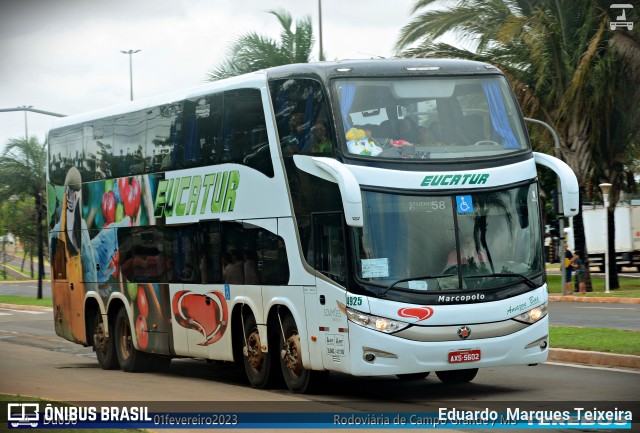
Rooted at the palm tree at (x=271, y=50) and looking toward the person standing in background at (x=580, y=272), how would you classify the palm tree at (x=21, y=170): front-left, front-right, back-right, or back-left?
back-left

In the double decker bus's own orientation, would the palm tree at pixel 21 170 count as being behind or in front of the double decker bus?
behind

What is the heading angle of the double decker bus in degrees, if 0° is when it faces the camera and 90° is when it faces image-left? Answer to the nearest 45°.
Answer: approximately 315°

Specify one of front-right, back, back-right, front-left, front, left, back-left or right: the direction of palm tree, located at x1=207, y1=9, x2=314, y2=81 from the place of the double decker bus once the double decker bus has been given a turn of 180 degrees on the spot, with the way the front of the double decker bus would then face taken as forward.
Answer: front-right
